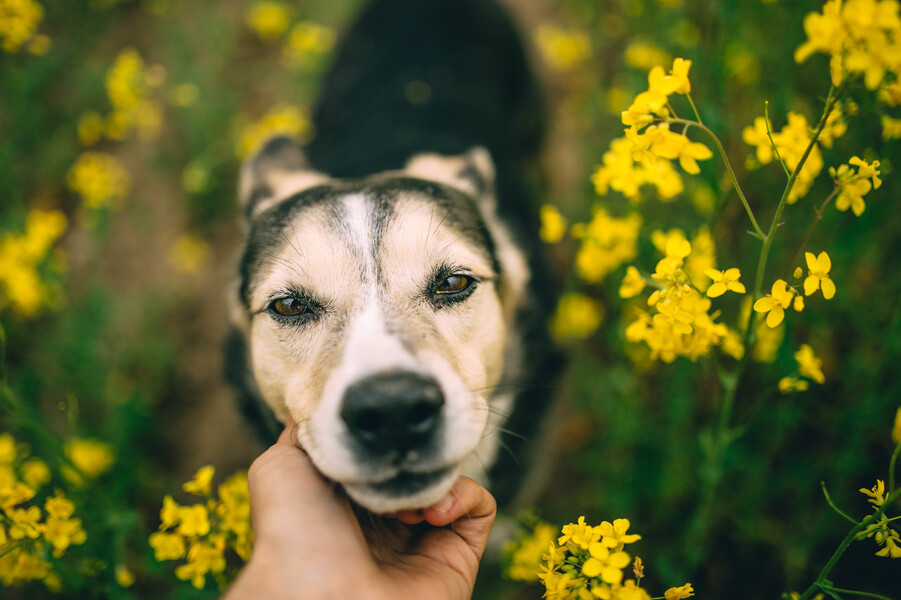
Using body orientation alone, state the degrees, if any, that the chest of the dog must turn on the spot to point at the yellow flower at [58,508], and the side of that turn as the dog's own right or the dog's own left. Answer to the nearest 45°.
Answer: approximately 45° to the dog's own right

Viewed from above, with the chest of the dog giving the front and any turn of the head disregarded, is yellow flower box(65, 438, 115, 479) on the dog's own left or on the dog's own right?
on the dog's own right

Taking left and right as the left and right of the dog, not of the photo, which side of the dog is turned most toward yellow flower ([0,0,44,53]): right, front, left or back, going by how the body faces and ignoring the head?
right

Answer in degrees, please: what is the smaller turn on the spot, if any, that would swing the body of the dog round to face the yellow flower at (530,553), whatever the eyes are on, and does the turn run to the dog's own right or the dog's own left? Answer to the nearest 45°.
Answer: approximately 45° to the dog's own left

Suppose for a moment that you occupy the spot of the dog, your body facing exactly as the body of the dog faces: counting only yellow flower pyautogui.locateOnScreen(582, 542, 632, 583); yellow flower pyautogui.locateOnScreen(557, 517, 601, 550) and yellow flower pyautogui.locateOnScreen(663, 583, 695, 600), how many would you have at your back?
0

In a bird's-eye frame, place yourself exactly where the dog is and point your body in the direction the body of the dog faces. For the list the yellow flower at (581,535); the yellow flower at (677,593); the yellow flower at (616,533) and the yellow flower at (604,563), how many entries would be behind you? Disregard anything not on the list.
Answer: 0

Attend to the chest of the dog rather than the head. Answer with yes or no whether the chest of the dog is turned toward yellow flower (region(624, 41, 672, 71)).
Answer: no

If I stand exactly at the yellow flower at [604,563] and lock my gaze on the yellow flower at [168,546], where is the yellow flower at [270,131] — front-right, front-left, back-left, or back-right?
front-right

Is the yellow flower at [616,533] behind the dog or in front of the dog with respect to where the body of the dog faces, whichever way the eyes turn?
in front

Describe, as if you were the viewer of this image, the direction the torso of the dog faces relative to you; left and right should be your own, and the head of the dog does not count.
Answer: facing the viewer

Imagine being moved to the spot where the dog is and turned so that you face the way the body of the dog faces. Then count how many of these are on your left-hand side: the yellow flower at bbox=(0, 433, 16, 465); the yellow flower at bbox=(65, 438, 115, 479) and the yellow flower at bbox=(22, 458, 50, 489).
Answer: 0

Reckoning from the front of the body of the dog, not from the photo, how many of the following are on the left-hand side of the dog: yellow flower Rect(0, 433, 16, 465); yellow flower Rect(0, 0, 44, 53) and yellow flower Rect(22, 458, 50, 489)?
0

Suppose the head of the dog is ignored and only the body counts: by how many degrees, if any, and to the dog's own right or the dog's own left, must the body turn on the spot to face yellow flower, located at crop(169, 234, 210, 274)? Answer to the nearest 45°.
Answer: approximately 135° to the dog's own right
